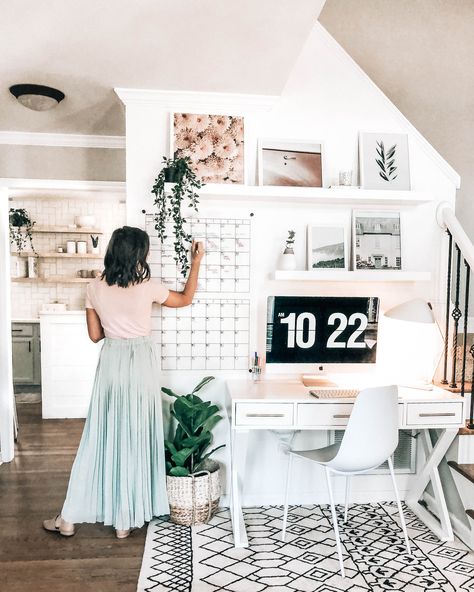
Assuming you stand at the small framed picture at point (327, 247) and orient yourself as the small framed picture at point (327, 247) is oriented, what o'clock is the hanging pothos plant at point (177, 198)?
The hanging pothos plant is roughly at 2 o'clock from the small framed picture.

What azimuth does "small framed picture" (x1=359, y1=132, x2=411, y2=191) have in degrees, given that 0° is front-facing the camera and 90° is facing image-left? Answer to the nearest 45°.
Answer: approximately 0°

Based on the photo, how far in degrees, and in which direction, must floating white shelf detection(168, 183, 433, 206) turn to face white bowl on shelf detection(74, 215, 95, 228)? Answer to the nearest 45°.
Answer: approximately 135° to its right

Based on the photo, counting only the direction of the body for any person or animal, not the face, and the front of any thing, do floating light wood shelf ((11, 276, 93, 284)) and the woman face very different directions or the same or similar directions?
very different directions

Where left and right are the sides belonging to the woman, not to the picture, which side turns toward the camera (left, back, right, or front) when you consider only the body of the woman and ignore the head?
back

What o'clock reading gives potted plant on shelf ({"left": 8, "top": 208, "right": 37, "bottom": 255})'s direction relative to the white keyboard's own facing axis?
The potted plant on shelf is roughly at 4 o'clock from the white keyboard.

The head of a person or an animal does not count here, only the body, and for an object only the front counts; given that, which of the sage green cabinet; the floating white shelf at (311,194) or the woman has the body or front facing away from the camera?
the woman
